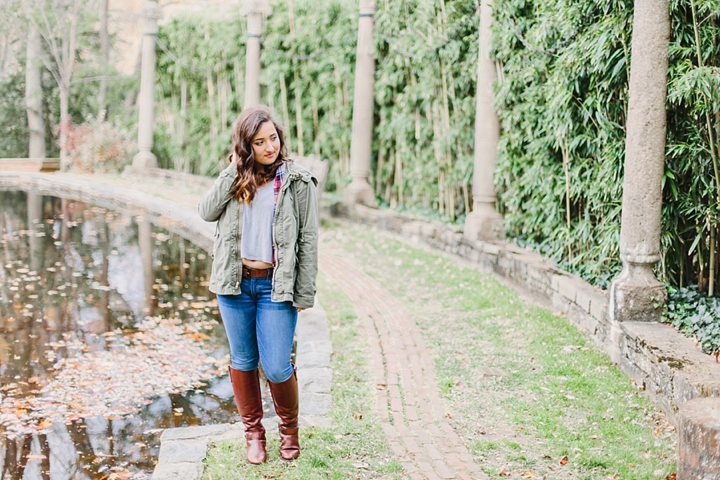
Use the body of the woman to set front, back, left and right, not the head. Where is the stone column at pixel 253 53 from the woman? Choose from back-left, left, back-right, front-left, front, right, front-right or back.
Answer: back

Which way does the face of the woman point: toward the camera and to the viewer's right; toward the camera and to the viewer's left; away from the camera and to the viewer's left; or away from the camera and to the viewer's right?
toward the camera and to the viewer's right

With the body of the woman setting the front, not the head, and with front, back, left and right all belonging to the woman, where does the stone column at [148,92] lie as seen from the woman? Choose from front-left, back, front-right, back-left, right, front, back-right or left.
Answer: back

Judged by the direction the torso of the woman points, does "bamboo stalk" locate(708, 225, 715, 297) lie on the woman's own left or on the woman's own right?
on the woman's own left

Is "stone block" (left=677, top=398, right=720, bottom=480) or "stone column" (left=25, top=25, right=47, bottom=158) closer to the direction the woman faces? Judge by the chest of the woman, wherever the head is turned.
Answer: the stone block

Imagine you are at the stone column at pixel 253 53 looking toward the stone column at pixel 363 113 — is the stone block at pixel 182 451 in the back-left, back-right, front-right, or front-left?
front-right

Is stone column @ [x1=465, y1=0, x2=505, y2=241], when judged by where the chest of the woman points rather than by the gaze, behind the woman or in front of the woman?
behind

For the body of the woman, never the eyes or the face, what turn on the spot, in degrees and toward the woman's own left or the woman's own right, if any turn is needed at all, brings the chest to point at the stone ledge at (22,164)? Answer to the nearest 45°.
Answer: approximately 180°

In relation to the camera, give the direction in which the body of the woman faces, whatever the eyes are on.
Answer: toward the camera

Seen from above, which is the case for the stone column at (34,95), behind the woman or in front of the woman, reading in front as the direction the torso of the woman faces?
behind
